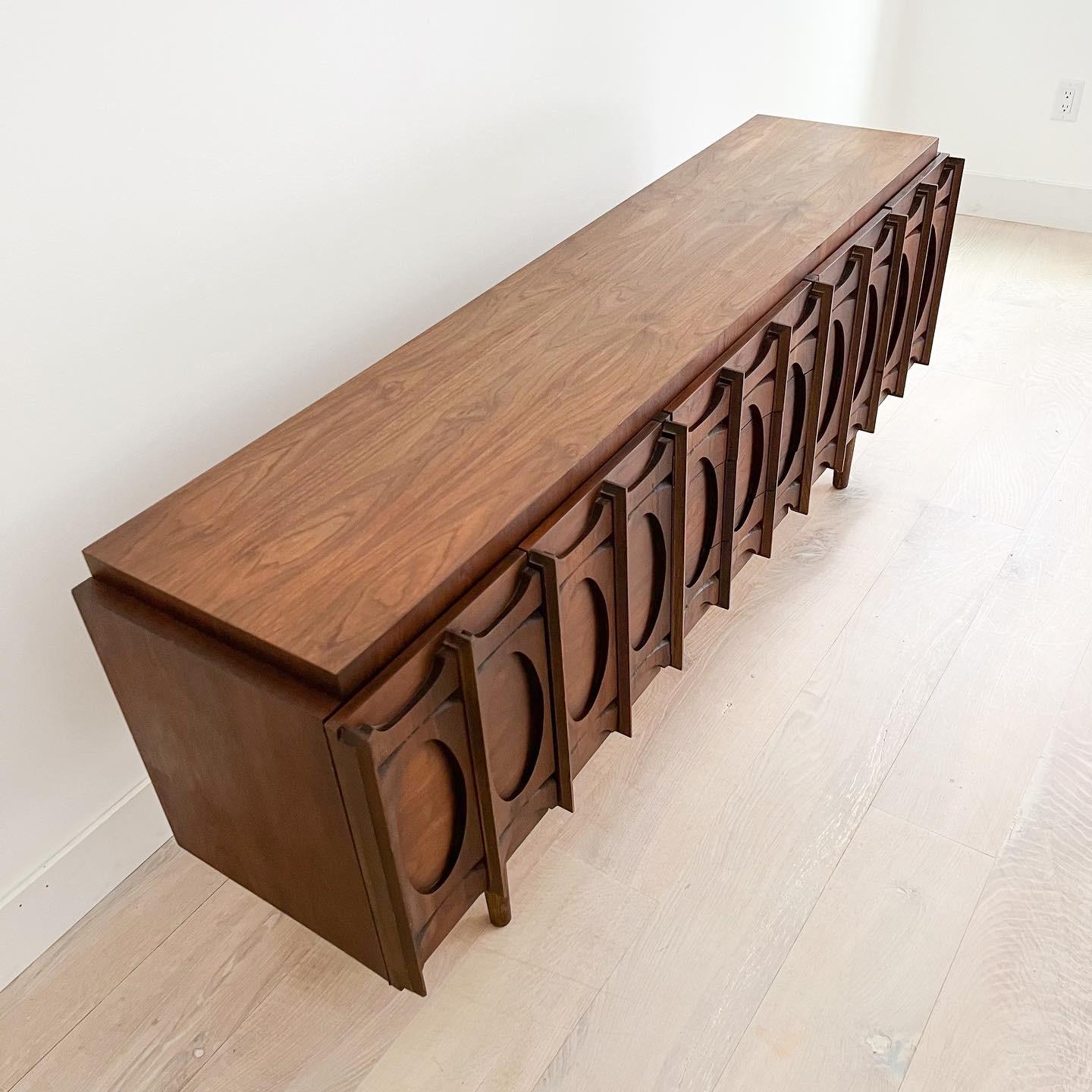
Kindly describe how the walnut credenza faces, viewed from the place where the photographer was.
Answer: facing the viewer and to the right of the viewer
